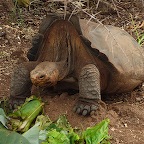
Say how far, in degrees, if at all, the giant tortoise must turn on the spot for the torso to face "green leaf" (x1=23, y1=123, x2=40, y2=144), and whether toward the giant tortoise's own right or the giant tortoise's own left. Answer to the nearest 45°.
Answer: approximately 45° to the giant tortoise's own left

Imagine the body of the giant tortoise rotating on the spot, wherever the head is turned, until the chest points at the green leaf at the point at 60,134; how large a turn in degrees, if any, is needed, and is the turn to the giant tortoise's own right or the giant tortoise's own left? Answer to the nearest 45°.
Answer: approximately 45° to the giant tortoise's own left

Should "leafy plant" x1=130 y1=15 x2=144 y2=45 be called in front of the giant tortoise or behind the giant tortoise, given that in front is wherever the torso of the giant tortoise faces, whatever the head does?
behind

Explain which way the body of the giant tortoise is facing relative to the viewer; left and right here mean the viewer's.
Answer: facing the viewer and to the left of the viewer

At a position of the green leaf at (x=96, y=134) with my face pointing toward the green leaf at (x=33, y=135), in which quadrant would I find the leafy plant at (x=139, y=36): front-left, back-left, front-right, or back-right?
back-right

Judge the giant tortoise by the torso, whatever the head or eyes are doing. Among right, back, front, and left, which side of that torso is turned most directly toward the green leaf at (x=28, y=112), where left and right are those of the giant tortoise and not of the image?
front

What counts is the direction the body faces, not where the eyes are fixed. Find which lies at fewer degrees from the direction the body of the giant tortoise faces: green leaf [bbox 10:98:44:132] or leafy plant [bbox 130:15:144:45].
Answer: the green leaf

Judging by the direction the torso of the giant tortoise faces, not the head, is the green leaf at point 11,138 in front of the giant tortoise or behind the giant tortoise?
in front
